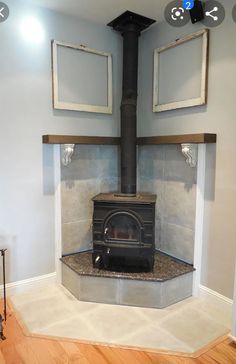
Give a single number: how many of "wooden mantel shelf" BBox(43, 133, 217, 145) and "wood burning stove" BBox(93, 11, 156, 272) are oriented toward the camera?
2

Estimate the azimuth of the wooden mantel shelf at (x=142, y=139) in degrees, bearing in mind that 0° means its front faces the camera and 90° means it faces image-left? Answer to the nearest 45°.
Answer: approximately 0°

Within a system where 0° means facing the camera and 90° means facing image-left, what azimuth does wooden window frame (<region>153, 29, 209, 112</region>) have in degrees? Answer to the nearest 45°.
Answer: approximately 45°

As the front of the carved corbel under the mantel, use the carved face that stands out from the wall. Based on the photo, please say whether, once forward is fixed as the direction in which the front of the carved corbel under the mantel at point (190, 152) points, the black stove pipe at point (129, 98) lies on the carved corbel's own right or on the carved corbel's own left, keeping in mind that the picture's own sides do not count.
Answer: on the carved corbel's own right

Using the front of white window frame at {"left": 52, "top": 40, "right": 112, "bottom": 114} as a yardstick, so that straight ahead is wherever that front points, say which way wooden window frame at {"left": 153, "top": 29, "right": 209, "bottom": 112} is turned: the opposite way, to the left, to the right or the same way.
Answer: to the right

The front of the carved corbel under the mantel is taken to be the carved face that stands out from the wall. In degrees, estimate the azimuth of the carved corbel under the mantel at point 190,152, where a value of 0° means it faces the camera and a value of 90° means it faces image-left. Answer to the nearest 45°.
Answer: approximately 45°
